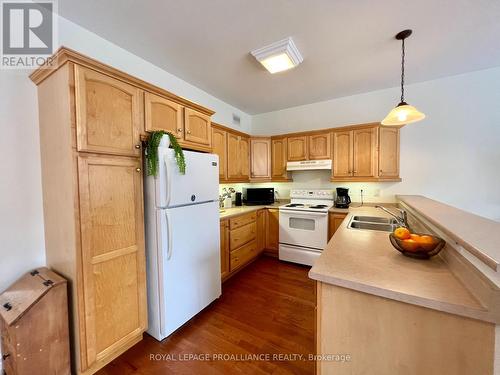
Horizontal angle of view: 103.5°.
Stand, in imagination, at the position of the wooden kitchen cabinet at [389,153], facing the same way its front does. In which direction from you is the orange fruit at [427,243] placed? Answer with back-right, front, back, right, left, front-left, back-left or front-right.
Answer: front

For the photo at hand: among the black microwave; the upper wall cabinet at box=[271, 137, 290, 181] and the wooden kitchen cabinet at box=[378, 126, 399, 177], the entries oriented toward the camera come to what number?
3

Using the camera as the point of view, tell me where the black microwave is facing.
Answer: facing the viewer

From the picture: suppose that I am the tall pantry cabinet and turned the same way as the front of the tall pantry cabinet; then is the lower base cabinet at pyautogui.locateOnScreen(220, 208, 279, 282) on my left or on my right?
on my left

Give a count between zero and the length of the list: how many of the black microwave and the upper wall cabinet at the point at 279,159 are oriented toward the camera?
2

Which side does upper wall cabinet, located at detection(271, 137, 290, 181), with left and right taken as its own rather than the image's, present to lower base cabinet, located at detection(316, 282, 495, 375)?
front

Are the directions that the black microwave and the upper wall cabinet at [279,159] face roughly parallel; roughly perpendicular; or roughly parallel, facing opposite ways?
roughly parallel

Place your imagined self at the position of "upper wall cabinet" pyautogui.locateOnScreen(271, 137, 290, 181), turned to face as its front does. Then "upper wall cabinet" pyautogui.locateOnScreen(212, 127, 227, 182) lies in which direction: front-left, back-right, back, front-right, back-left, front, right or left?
front-right

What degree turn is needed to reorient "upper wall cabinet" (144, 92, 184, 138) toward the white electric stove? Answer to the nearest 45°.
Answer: approximately 45° to its left

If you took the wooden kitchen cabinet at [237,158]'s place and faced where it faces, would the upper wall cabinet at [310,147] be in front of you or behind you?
in front

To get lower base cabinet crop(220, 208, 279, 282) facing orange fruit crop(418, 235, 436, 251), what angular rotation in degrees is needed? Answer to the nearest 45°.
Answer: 0° — it already faces it

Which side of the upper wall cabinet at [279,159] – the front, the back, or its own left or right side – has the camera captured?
front

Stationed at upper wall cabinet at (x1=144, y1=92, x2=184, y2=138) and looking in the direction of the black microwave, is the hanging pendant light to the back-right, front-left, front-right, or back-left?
front-right

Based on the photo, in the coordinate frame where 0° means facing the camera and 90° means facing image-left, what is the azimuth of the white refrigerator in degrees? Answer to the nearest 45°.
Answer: approximately 315°

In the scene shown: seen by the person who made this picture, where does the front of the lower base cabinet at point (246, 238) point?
facing the viewer and to the right of the viewer
